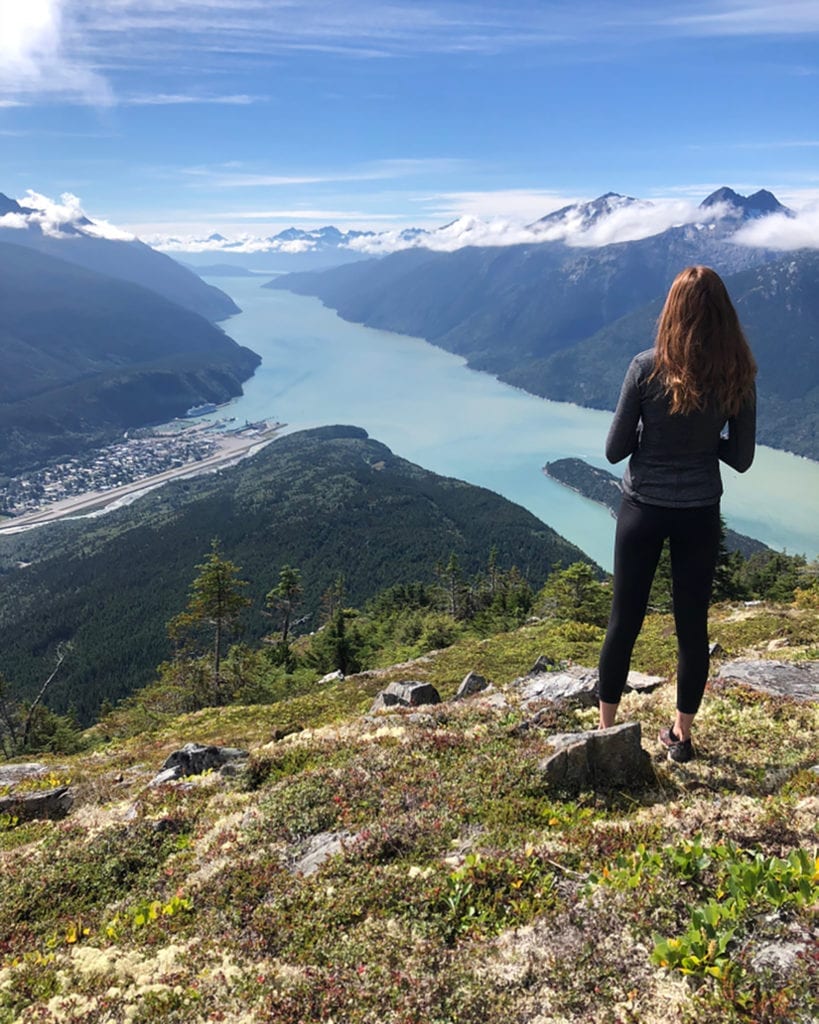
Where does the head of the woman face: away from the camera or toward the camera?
away from the camera

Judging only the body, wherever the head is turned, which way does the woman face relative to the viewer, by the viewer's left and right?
facing away from the viewer

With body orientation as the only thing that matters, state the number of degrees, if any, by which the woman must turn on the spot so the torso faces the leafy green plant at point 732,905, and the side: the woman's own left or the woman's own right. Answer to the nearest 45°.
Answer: approximately 180°

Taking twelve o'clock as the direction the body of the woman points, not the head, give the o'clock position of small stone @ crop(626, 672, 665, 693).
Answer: The small stone is roughly at 12 o'clock from the woman.

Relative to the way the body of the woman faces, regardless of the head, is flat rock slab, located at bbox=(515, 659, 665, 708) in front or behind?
in front
